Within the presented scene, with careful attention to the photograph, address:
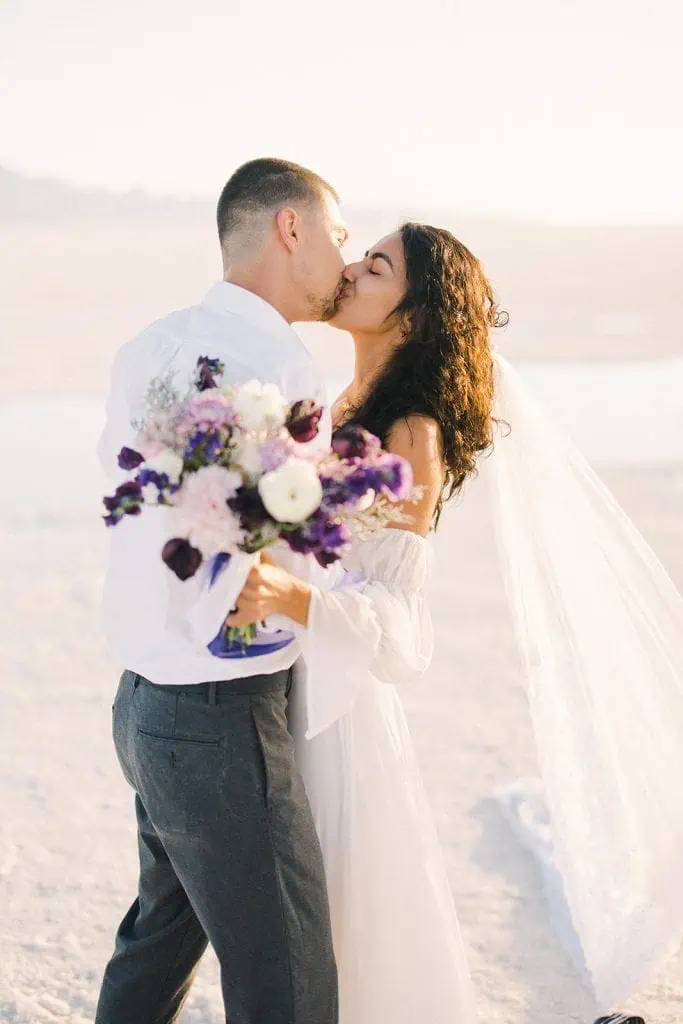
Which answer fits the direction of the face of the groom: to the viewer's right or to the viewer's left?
to the viewer's right

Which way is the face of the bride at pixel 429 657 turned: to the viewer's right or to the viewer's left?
to the viewer's left

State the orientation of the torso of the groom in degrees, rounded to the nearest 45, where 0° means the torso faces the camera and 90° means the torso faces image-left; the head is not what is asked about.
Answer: approximately 225°

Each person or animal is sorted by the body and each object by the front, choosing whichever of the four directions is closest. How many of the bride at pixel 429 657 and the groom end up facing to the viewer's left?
1

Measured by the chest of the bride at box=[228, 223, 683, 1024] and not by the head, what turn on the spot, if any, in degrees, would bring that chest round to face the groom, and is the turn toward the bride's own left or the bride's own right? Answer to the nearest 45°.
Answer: approximately 45° to the bride's own left

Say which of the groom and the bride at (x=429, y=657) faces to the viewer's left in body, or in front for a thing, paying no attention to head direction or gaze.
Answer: the bride

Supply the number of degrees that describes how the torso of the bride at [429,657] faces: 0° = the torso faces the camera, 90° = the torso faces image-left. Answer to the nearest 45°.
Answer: approximately 90°

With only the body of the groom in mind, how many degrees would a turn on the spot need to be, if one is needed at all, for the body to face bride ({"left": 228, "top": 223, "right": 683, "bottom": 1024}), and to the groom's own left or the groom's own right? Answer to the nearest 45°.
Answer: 0° — they already face them
